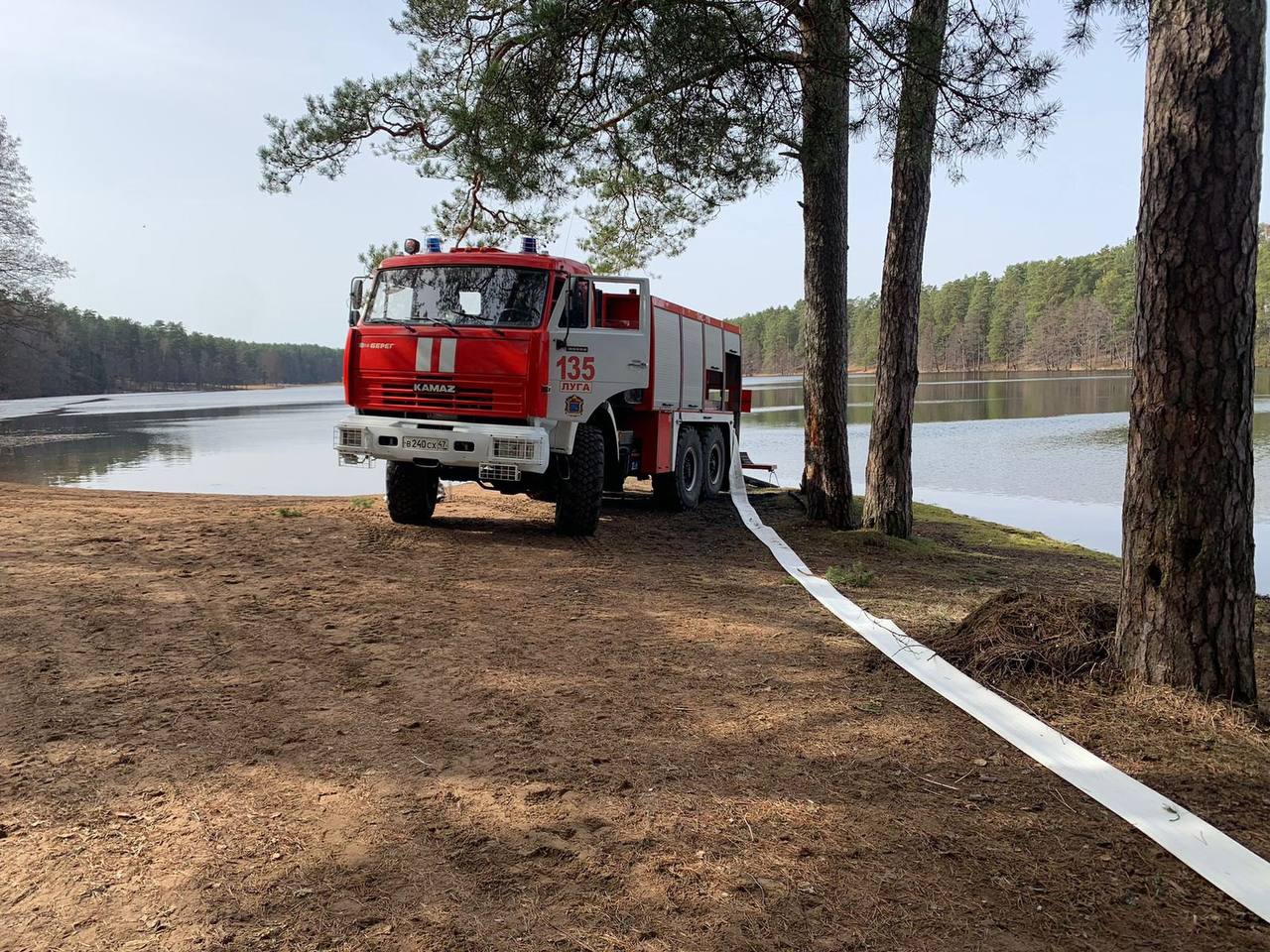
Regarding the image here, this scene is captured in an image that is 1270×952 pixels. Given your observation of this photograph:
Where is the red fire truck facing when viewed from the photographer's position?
facing the viewer and to the left of the viewer

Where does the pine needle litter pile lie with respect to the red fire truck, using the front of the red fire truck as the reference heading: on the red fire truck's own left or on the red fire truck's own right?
on the red fire truck's own left
